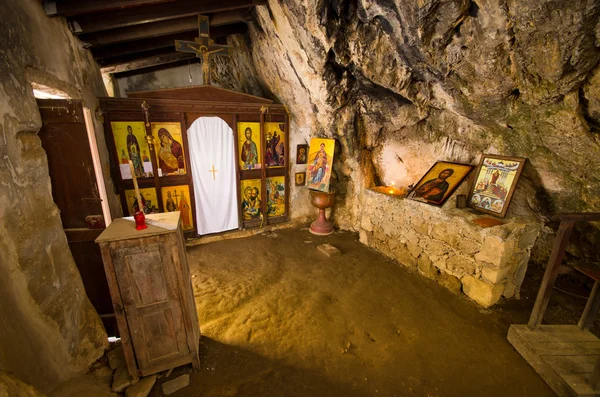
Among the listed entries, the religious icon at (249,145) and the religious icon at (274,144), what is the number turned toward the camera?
2

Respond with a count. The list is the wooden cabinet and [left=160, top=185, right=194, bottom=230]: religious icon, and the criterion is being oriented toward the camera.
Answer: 2

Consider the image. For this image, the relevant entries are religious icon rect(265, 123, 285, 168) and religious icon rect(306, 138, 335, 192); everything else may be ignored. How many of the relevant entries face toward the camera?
2

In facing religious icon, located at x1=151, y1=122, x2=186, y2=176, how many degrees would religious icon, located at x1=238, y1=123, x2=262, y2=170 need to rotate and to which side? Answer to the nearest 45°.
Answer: approximately 90° to its right

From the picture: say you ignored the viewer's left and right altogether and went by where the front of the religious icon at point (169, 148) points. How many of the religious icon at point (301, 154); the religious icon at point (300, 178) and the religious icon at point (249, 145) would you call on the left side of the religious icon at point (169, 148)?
3

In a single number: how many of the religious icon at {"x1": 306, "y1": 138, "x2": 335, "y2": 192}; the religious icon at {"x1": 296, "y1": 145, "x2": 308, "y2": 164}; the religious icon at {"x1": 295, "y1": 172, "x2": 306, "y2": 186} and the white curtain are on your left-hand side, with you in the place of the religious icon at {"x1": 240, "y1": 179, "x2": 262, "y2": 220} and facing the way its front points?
3

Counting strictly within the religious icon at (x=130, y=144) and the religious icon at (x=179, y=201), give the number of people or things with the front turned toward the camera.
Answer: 2
